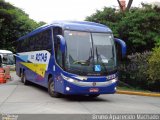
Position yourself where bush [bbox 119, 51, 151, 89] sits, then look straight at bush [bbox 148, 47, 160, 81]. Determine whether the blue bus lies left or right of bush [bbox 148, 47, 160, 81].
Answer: right

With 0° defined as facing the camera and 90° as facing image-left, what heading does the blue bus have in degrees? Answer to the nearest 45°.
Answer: approximately 315°

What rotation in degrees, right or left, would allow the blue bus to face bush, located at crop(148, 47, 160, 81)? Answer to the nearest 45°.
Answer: approximately 90° to its left

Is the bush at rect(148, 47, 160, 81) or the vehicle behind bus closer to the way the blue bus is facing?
the bush

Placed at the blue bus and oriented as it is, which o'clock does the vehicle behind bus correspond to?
The vehicle behind bus is roughly at 7 o'clock from the blue bus.

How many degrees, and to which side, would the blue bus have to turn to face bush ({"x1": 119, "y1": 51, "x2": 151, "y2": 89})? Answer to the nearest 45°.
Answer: approximately 90° to its left
